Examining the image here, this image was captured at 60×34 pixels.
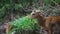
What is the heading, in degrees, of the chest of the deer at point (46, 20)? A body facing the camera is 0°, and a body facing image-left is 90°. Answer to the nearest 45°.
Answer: approximately 90°

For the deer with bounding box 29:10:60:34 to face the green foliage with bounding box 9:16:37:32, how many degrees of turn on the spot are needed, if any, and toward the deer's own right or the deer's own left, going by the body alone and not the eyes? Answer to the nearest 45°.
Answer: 0° — it already faces it
